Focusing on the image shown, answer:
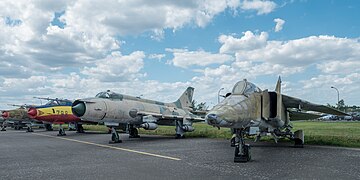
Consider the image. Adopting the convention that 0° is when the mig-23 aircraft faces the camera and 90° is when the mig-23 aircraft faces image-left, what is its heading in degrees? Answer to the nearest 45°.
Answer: approximately 45°

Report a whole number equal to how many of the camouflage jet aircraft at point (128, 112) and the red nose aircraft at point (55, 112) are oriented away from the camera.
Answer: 0

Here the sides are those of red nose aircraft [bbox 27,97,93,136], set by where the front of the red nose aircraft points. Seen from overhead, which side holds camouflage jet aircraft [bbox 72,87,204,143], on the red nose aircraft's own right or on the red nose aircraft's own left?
on the red nose aircraft's own left

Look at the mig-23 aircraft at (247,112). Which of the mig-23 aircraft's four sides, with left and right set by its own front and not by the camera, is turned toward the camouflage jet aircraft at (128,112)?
right

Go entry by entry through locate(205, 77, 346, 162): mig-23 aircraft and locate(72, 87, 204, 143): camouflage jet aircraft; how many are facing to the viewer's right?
0
